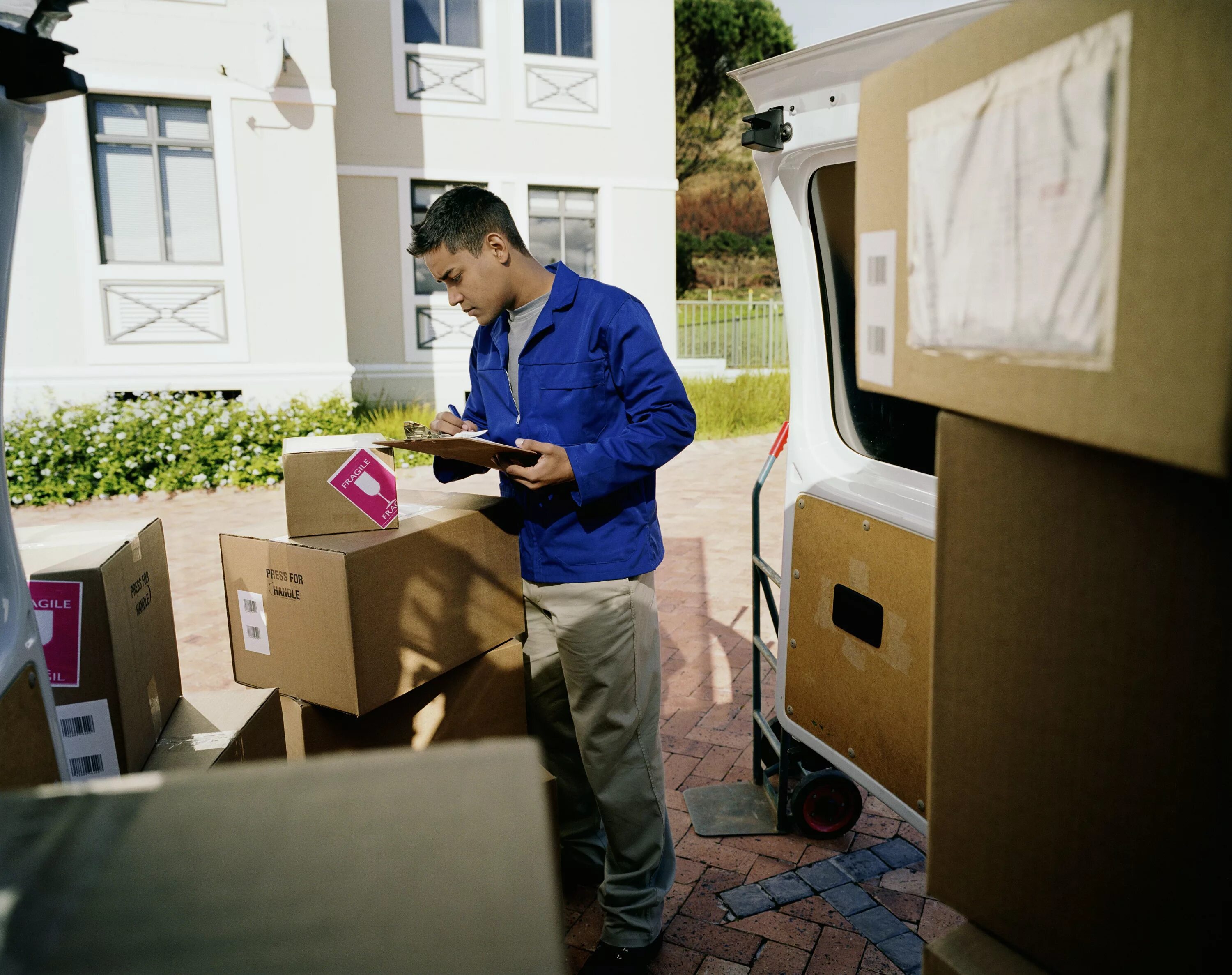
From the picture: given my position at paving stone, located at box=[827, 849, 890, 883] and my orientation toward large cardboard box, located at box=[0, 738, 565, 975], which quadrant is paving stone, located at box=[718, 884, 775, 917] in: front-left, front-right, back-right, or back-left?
front-right

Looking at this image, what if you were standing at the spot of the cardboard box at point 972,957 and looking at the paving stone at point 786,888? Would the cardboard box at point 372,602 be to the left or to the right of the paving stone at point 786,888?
left

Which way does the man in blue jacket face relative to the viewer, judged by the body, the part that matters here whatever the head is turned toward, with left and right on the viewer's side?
facing the viewer and to the left of the viewer

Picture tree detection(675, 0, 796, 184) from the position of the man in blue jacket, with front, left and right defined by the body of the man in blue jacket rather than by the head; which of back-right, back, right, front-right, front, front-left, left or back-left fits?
back-right

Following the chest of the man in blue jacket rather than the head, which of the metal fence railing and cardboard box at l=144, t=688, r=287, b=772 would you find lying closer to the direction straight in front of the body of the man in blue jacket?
the cardboard box

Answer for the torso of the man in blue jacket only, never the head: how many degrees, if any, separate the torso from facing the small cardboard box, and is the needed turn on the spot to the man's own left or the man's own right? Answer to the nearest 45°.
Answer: approximately 45° to the man's own right

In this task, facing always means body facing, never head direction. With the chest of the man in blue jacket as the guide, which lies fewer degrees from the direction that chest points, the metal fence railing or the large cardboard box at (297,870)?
the large cardboard box

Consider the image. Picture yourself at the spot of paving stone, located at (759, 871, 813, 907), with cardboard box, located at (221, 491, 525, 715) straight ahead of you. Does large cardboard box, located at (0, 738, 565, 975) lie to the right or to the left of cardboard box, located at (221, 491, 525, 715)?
left

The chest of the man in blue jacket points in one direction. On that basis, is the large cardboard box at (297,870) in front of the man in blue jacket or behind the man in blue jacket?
in front
